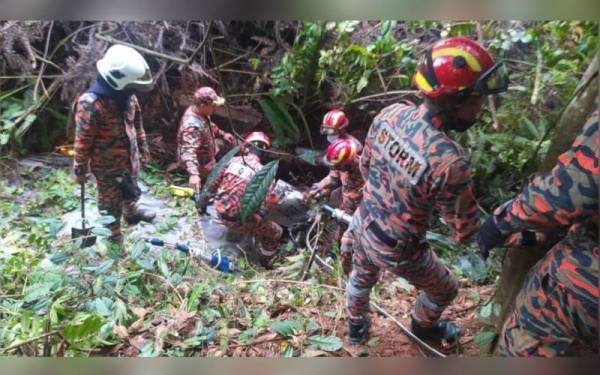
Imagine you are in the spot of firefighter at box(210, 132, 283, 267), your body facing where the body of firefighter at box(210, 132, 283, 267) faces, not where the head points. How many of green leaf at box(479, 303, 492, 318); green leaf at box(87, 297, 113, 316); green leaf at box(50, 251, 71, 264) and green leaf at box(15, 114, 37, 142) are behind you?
3

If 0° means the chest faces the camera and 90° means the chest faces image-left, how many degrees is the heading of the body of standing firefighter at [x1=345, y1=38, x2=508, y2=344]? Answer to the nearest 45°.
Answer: approximately 225°

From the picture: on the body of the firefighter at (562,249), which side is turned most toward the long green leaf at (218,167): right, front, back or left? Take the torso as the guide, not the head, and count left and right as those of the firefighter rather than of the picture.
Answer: front

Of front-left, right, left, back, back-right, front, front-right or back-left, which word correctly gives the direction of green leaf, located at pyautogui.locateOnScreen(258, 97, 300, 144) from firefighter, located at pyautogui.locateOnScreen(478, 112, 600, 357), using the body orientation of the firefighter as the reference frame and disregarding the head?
front

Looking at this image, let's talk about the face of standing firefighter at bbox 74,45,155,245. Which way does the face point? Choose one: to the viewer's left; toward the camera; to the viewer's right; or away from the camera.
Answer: to the viewer's right

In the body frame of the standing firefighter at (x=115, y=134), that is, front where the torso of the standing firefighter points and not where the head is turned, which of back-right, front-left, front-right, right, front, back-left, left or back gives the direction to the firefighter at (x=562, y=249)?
front

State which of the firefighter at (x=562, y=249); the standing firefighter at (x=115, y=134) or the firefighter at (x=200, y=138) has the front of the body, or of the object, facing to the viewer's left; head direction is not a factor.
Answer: the firefighter at (x=562, y=249)

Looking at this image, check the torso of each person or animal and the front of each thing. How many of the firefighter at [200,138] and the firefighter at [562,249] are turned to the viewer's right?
1

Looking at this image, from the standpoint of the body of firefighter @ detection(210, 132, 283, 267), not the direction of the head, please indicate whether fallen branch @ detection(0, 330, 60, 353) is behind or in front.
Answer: behind
